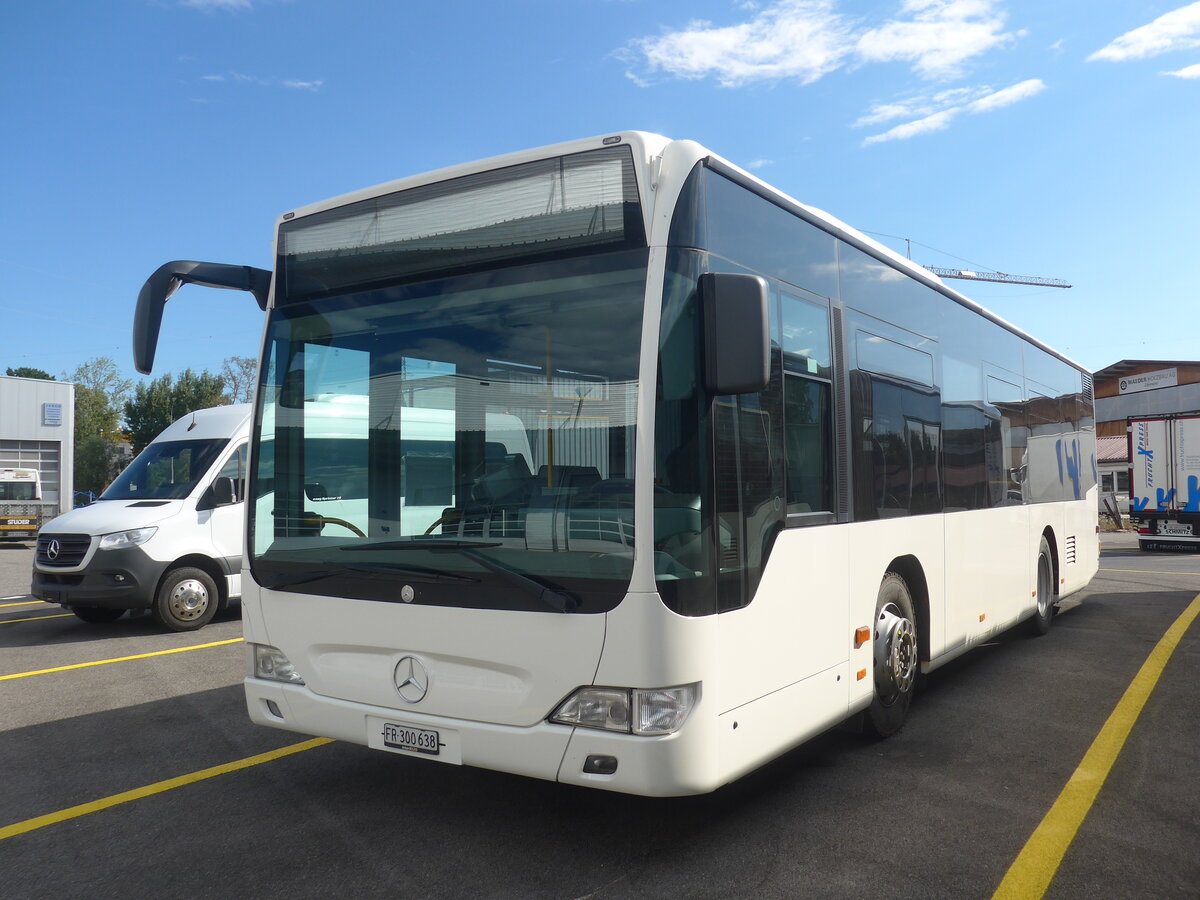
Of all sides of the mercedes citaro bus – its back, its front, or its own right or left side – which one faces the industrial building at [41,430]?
right

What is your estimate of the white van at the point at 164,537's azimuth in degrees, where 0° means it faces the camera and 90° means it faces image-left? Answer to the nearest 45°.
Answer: approximately 45°

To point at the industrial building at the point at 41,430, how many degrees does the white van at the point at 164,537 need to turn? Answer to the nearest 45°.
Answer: approximately 135° to its right

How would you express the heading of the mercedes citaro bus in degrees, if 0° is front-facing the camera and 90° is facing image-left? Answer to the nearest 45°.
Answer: approximately 45°
